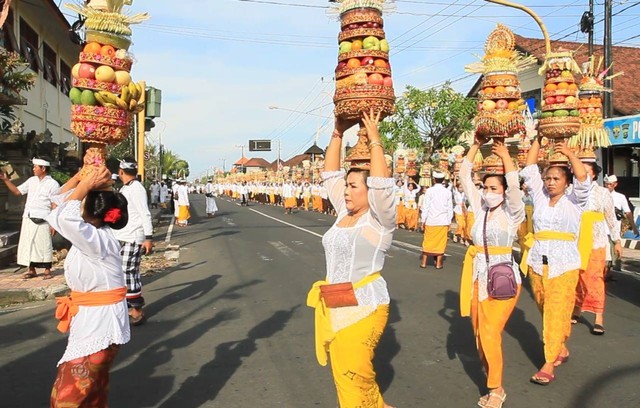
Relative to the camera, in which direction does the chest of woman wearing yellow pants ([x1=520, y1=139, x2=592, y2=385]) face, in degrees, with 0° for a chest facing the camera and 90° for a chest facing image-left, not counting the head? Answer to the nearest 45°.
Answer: approximately 45°

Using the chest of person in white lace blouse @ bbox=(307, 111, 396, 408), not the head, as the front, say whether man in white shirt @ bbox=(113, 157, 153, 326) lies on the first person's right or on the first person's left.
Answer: on the first person's right

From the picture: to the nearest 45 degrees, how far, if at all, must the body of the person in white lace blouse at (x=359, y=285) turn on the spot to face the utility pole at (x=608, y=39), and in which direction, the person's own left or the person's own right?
approximately 180°
